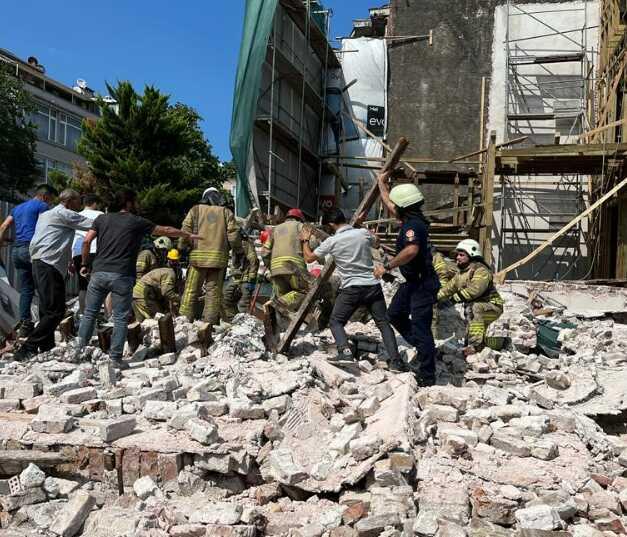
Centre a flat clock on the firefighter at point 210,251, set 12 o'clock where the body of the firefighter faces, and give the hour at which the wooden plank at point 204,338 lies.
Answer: The wooden plank is roughly at 6 o'clock from the firefighter.

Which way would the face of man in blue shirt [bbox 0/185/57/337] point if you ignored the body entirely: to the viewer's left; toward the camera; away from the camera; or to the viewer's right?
to the viewer's right

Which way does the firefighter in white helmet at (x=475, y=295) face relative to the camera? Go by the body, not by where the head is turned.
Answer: to the viewer's left

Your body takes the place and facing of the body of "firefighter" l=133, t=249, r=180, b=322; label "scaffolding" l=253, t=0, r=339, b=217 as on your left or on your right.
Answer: on your left

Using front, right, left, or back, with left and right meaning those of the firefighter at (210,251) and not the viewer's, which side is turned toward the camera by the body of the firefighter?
back

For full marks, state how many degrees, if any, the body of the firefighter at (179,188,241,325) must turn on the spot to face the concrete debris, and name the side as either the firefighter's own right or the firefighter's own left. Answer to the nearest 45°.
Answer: approximately 180°

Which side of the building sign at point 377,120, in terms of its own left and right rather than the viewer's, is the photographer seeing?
front

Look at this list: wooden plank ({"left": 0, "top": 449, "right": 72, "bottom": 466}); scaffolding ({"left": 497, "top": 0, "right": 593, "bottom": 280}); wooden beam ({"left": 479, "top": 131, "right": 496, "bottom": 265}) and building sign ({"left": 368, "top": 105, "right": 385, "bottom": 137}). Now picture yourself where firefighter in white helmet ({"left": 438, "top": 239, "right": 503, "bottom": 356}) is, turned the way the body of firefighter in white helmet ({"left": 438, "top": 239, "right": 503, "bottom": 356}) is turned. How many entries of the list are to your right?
3

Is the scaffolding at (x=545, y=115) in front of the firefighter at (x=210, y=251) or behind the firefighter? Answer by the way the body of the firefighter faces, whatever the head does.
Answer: in front

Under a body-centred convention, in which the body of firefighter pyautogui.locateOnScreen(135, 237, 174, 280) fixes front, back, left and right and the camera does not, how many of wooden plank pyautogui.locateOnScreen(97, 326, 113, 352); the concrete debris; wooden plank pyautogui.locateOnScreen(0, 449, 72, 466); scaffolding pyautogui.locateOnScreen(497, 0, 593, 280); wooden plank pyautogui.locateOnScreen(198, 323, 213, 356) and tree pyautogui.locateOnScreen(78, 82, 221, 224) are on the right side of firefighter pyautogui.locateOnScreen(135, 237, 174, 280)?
4

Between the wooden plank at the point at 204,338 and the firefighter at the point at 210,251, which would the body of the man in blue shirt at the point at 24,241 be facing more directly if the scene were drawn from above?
the firefighter

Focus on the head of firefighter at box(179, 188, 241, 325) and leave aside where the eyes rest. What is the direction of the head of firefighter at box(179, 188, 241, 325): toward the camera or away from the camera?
away from the camera

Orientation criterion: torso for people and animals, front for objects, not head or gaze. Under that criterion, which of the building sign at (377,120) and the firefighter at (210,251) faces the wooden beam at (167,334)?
the building sign
